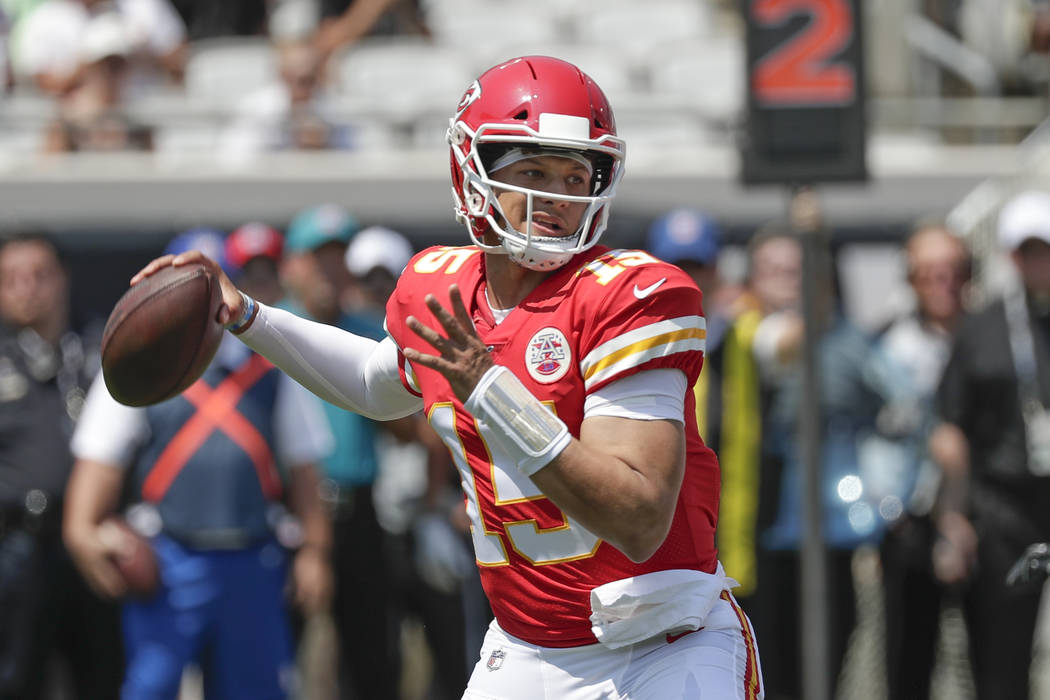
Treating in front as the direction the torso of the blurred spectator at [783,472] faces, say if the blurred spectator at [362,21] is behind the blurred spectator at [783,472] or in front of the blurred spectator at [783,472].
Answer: behind

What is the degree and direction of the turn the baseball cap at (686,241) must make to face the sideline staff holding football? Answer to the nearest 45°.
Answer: approximately 45° to its right

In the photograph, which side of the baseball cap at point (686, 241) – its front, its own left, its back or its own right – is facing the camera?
front

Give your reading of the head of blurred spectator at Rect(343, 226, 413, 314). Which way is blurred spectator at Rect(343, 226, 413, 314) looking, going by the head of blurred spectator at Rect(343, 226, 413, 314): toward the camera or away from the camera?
toward the camera

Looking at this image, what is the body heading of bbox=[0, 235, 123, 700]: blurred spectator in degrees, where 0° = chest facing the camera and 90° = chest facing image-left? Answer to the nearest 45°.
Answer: approximately 0°

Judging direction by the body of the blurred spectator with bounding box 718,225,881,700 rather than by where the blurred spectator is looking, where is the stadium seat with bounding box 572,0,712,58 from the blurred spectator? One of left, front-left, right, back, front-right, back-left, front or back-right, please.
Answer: back

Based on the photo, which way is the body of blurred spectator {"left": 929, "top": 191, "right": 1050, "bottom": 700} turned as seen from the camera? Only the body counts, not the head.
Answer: toward the camera

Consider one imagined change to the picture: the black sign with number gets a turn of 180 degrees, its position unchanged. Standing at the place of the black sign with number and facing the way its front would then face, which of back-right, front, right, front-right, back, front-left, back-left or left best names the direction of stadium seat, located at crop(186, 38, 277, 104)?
front-left

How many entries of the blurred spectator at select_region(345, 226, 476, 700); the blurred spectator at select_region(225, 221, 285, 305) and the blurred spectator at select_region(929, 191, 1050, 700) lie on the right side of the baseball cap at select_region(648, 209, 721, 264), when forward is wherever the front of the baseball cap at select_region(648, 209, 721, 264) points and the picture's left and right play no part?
2
